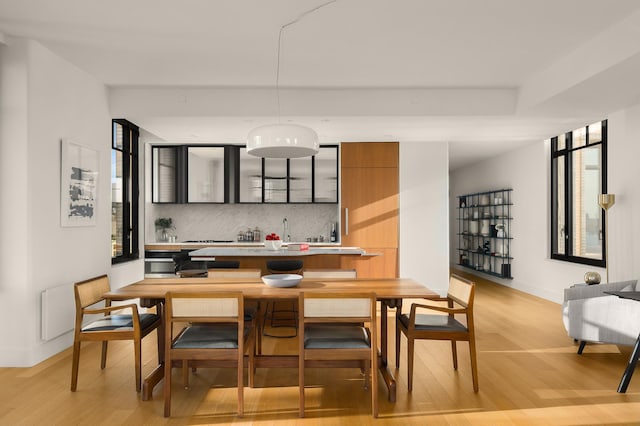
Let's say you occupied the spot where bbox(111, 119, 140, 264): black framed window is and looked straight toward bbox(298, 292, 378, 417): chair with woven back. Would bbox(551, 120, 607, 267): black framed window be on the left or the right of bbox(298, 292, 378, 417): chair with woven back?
left

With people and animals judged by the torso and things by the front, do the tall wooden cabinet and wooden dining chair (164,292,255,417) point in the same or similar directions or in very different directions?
very different directions

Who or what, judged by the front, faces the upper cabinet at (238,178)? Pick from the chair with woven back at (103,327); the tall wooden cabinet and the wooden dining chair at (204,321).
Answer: the wooden dining chair

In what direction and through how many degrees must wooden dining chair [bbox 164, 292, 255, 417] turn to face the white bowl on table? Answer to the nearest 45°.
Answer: approximately 45° to its right

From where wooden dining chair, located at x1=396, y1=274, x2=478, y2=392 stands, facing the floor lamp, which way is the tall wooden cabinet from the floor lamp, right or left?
left

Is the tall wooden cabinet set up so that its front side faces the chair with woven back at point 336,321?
yes

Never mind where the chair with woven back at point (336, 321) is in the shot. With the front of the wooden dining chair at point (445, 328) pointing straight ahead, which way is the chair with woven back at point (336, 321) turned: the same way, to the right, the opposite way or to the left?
to the right

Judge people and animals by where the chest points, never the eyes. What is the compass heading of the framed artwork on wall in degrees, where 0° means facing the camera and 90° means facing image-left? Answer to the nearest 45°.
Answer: approximately 315°

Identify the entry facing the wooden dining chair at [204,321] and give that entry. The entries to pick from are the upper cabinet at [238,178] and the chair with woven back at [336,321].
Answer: the upper cabinet

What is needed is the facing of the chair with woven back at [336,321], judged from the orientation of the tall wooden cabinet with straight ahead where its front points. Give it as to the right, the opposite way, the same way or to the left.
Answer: the opposite way

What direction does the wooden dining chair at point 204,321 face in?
away from the camera

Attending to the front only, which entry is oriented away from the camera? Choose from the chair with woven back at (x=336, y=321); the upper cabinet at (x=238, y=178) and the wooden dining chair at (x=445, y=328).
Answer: the chair with woven back

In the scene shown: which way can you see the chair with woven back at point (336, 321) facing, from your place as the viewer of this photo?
facing away from the viewer

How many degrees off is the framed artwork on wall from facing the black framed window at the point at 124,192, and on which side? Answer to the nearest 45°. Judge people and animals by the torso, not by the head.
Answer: approximately 135° to its left

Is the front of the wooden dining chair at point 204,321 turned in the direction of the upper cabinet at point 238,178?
yes
